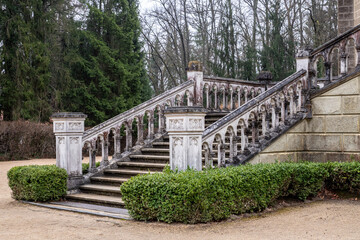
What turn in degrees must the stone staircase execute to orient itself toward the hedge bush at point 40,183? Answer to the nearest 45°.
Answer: approximately 45° to its right

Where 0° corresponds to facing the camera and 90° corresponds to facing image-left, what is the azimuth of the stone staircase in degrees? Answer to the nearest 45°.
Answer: approximately 45°

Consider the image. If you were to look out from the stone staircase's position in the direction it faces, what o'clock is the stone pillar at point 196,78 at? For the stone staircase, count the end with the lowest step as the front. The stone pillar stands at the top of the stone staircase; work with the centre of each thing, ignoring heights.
The stone pillar is roughly at 6 o'clock from the stone staircase.

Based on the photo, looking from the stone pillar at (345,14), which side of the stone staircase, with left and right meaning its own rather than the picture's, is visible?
back

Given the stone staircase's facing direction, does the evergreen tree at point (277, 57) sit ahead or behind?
behind

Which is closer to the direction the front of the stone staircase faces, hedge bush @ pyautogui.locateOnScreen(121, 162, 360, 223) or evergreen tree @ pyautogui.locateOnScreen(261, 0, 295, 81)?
the hedge bush

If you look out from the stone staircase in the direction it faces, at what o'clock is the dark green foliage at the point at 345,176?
The dark green foliage is roughly at 8 o'clock from the stone staircase.

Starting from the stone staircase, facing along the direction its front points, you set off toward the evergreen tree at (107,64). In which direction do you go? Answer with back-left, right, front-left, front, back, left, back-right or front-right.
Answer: back-right
